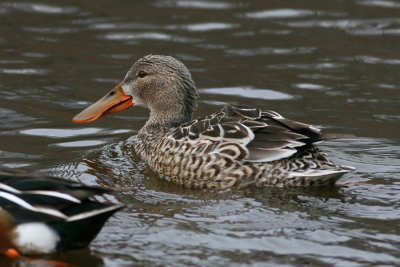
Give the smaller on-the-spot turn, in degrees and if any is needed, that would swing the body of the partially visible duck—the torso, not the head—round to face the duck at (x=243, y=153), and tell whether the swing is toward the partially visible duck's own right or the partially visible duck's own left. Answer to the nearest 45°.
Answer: approximately 135° to the partially visible duck's own right

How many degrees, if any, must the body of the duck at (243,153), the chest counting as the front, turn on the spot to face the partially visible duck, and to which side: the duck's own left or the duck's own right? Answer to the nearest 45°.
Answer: approximately 45° to the duck's own left

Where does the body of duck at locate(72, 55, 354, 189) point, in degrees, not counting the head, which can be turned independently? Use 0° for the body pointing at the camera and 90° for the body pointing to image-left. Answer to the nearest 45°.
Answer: approximately 90°

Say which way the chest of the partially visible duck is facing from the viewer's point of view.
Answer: to the viewer's left

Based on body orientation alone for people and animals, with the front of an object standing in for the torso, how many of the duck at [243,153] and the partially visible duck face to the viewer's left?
2
